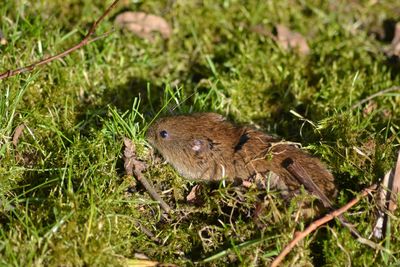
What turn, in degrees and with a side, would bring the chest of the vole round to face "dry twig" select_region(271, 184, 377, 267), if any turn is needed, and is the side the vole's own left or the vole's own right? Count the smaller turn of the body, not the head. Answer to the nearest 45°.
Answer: approximately 135° to the vole's own left

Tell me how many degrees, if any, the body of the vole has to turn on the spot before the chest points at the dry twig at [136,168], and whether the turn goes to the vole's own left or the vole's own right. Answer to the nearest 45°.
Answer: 0° — it already faces it

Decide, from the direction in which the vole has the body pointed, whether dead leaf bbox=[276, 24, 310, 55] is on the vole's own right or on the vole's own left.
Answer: on the vole's own right

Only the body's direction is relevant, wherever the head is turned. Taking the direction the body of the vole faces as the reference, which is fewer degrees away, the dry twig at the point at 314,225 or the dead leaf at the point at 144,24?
the dead leaf

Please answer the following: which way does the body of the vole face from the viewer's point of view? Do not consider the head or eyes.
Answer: to the viewer's left

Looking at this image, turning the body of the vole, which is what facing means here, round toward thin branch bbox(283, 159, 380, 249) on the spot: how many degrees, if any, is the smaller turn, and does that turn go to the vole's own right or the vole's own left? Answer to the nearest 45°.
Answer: approximately 135° to the vole's own left

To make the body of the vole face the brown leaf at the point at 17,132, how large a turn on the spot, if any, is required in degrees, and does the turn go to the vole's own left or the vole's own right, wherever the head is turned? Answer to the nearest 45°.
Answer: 0° — it already faces it

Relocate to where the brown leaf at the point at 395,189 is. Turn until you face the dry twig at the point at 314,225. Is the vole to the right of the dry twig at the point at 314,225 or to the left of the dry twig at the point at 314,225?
right

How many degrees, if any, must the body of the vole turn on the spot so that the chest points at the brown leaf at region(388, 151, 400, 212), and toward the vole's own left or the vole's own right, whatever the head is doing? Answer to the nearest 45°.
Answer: approximately 180°
